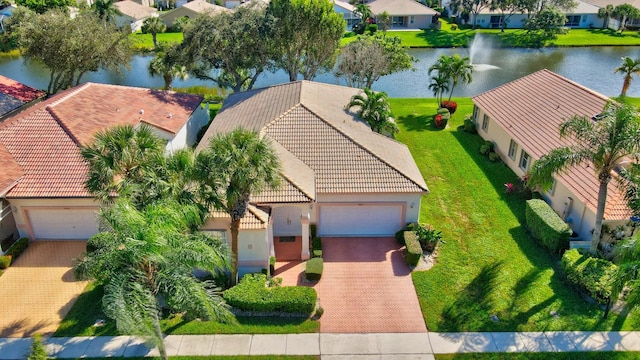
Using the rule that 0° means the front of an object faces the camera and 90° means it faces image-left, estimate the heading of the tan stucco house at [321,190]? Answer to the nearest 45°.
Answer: approximately 0°

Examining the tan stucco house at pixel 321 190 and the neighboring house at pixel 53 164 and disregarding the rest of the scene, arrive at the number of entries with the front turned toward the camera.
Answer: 2

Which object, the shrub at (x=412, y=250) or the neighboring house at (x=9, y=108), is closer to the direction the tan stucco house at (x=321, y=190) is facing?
the shrub

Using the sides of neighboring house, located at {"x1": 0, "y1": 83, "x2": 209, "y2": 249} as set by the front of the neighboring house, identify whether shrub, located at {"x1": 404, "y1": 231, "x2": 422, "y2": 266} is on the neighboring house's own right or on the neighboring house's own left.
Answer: on the neighboring house's own left

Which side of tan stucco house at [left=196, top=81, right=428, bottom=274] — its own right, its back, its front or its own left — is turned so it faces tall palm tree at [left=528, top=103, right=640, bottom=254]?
left

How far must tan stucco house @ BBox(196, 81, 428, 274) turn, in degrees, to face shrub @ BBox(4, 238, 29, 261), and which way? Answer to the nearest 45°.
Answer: approximately 90° to its right

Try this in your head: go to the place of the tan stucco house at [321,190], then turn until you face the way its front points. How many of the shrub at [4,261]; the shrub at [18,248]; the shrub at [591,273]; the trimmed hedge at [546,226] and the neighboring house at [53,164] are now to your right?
3

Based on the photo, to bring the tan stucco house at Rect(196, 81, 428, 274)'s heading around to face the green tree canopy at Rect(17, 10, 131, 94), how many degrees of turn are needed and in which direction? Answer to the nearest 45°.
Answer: approximately 135° to its right

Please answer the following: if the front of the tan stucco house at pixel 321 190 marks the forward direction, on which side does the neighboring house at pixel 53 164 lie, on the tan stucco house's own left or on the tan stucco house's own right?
on the tan stucco house's own right

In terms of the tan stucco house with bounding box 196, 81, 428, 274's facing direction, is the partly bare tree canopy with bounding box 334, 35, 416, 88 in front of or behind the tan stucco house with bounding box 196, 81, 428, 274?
behind

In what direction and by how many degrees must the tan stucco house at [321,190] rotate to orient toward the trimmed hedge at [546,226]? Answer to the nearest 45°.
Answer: approximately 90° to its left

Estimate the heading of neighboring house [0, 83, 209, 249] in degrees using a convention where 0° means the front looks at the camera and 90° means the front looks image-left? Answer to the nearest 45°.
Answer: approximately 0°

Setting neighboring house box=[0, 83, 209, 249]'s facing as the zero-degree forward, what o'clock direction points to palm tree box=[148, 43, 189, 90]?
The palm tree is roughly at 7 o'clock from the neighboring house.

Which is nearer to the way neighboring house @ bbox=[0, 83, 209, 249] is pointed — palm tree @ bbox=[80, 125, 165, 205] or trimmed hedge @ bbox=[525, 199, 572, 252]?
the palm tree
